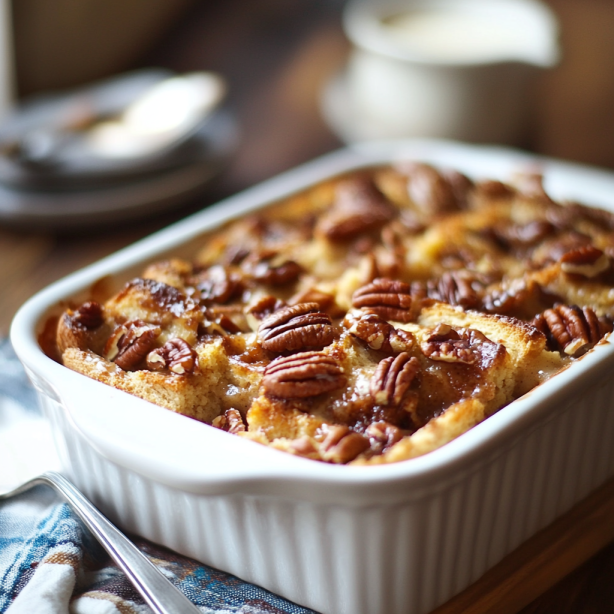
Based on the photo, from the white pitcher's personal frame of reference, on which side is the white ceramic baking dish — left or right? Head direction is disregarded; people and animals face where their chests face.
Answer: on its right

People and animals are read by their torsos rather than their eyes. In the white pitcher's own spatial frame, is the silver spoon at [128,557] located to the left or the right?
on its right
